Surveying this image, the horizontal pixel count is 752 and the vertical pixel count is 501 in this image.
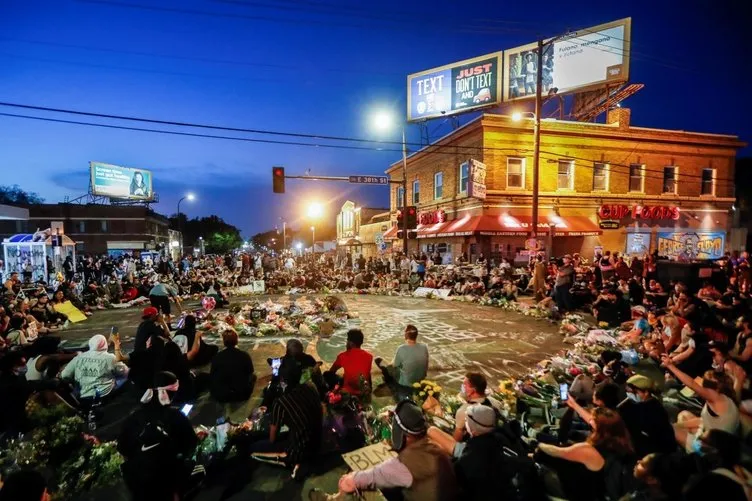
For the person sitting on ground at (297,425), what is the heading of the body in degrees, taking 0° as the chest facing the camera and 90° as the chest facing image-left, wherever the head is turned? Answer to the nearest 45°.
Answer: approximately 135°

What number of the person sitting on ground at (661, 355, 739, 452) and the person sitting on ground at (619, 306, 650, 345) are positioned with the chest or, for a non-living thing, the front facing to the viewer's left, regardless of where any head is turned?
2

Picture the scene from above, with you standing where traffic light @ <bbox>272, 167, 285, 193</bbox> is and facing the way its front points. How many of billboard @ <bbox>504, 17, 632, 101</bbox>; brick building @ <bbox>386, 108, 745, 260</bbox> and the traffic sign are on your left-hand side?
3

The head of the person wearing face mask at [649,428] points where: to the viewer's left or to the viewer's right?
to the viewer's left

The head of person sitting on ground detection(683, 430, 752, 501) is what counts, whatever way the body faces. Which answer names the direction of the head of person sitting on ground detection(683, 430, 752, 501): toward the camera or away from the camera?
away from the camera

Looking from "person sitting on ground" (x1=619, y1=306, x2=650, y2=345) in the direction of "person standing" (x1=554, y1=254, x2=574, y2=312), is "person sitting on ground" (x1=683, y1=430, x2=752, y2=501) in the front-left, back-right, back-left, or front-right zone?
back-left

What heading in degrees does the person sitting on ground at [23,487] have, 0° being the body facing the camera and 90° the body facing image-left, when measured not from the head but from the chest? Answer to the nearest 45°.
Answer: approximately 180°

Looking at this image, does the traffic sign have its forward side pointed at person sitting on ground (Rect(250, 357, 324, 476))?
yes

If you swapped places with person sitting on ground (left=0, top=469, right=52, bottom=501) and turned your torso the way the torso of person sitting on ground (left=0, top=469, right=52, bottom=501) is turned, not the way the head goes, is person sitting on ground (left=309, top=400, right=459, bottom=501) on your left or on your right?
on your right

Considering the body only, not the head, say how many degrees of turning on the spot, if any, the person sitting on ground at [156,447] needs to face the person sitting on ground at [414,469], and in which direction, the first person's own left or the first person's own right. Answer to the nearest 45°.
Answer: approximately 135° to the first person's own right

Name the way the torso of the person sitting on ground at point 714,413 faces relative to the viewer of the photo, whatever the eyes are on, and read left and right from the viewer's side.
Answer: facing to the left of the viewer

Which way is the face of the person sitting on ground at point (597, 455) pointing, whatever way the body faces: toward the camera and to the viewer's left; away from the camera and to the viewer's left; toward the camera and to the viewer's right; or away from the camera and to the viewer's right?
away from the camera and to the viewer's left

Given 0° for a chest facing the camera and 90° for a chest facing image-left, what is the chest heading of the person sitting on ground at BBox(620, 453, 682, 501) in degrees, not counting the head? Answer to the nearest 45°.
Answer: approximately 135°
